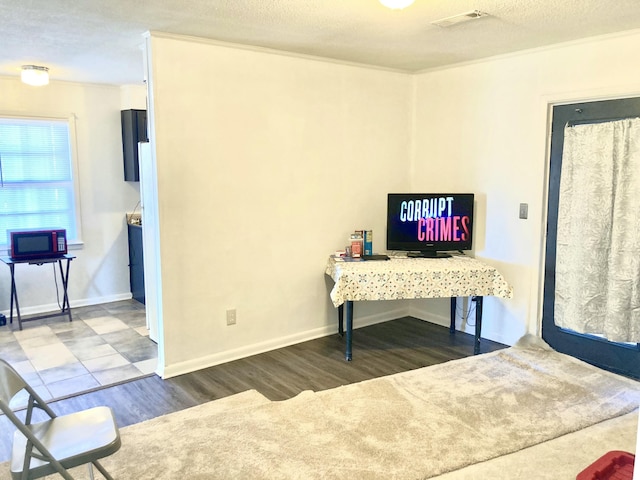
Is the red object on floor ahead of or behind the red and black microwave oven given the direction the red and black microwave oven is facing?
ahead

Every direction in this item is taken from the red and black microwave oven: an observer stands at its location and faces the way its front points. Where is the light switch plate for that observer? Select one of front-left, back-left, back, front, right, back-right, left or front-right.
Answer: front-left

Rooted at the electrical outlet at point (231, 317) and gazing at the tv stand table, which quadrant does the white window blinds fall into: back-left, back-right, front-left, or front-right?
back-left

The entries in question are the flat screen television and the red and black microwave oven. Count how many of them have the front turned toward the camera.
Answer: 2

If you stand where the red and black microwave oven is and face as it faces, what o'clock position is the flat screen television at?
The flat screen television is roughly at 10 o'clock from the red and black microwave oven.

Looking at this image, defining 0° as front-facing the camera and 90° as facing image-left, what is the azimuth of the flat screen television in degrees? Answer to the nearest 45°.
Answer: approximately 0°

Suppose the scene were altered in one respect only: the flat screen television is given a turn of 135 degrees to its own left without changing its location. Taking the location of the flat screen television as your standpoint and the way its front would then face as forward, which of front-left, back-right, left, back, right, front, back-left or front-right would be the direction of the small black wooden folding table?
back-left

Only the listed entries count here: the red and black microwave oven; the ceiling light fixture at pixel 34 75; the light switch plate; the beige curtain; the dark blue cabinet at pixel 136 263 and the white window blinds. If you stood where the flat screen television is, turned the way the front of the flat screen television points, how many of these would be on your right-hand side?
4

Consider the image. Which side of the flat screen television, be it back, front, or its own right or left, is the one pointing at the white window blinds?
right

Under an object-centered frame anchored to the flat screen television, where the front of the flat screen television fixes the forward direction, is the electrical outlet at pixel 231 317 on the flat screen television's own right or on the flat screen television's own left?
on the flat screen television's own right

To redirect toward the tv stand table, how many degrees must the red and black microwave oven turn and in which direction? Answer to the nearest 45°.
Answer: approximately 45° to its left
